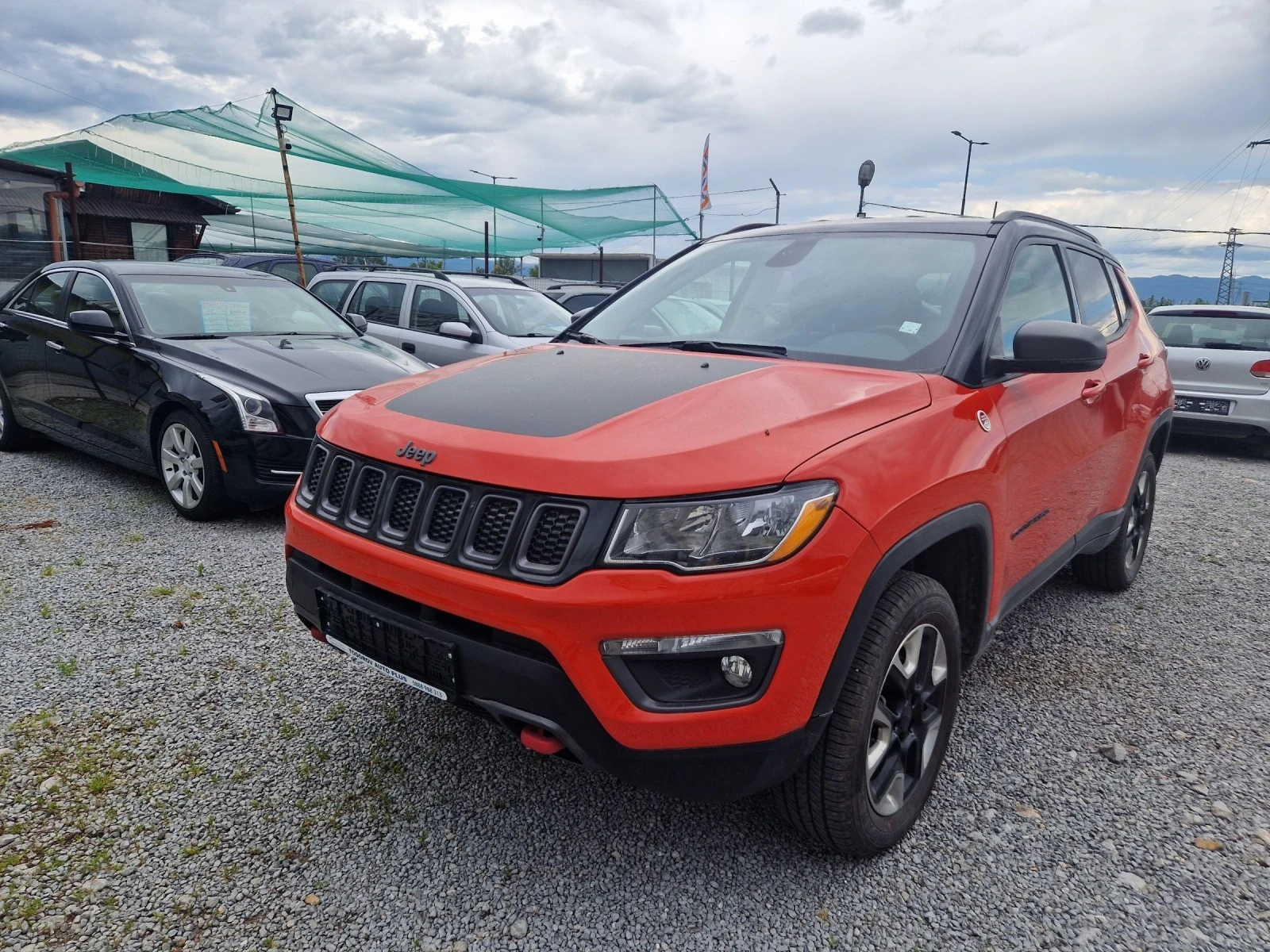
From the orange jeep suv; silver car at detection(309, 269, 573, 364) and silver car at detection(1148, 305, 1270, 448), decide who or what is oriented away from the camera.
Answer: silver car at detection(1148, 305, 1270, 448)

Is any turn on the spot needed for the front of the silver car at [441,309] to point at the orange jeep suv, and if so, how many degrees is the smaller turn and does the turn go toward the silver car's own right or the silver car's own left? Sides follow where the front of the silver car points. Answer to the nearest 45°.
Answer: approximately 45° to the silver car's own right

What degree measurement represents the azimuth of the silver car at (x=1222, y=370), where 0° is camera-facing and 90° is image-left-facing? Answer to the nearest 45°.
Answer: approximately 180°

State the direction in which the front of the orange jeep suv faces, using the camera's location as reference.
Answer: facing the viewer and to the left of the viewer

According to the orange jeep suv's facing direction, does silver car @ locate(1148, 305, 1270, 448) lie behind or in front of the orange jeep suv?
behind

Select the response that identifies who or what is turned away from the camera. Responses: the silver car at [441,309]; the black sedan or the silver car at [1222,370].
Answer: the silver car at [1222,370]

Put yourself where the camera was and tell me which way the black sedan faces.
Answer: facing the viewer and to the right of the viewer

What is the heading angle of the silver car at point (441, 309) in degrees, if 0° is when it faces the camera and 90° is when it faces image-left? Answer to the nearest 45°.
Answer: approximately 315°

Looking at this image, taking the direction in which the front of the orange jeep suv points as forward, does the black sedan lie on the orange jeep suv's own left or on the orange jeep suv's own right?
on the orange jeep suv's own right

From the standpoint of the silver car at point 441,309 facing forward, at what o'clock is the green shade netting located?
The green shade netting is roughly at 7 o'clock from the silver car.

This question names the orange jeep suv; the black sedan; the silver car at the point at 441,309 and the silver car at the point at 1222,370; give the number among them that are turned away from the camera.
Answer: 1

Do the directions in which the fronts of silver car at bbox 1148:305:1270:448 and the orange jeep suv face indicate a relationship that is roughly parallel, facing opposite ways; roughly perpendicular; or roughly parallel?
roughly parallel, facing opposite ways

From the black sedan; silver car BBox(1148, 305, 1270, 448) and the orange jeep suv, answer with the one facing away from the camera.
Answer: the silver car

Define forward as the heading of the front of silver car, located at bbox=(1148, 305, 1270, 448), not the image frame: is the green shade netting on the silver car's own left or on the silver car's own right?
on the silver car's own left
